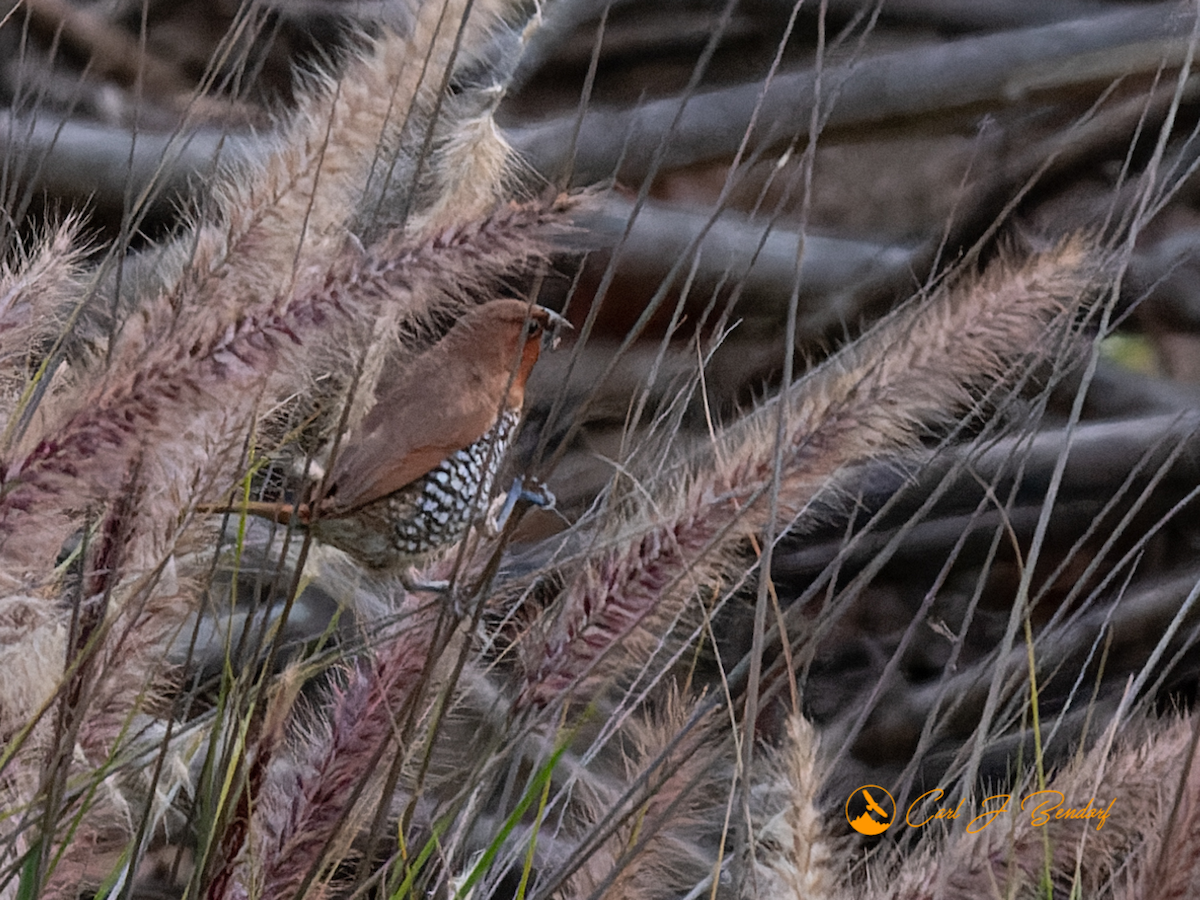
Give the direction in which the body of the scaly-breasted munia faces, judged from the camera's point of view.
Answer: to the viewer's right
